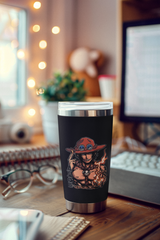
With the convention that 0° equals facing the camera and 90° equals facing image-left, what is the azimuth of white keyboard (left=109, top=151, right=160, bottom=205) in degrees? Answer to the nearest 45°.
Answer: approximately 45°

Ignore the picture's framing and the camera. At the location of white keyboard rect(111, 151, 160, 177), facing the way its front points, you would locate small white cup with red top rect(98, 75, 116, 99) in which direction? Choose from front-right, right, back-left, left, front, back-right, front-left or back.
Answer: back-right

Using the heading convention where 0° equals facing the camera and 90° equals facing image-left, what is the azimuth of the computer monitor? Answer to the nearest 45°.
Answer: approximately 45°

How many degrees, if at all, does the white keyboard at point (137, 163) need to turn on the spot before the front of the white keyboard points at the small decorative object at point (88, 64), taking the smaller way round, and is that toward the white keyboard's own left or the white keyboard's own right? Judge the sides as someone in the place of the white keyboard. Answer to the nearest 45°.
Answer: approximately 135° to the white keyboard's own right

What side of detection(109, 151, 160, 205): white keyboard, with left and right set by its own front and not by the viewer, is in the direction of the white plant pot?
right
